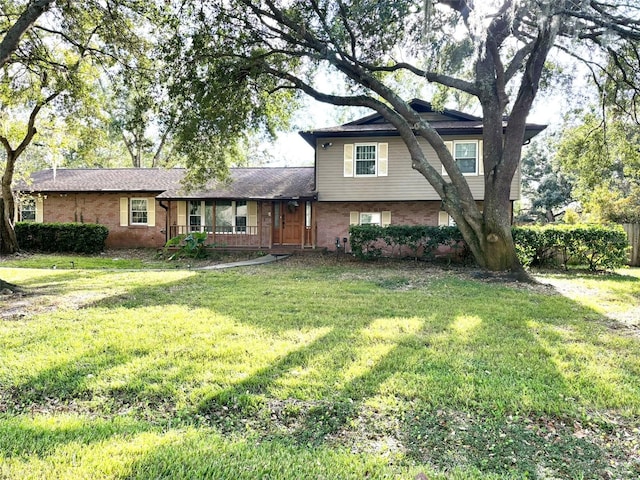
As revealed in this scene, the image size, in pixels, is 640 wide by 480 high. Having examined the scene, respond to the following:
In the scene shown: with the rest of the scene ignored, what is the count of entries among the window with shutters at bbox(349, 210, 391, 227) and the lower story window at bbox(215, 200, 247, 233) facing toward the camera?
2

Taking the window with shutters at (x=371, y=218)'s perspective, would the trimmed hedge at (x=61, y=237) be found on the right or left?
on its right

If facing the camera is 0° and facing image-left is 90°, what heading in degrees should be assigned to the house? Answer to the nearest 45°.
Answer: approximately 0°

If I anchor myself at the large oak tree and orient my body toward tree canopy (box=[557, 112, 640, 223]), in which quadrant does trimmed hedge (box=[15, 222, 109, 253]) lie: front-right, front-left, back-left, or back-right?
back-left

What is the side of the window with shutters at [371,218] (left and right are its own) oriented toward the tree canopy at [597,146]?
left

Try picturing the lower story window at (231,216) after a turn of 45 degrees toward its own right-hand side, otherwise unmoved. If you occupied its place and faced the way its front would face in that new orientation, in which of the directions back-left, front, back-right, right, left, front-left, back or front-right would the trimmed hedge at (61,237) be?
front-right
